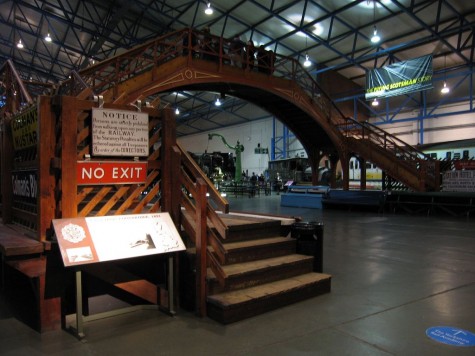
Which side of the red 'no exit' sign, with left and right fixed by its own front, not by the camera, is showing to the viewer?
front

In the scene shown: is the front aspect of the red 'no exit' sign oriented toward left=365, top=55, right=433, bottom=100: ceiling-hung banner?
no

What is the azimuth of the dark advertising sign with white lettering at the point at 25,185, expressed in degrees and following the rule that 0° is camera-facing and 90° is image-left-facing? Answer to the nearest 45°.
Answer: approximately 45°

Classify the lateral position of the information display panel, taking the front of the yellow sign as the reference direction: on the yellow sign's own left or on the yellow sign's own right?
on the yellow sign's own left

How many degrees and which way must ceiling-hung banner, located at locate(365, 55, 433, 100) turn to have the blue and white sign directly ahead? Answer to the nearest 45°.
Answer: approximately 45° to its left

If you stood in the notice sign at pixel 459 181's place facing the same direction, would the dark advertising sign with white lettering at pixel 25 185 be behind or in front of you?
in front

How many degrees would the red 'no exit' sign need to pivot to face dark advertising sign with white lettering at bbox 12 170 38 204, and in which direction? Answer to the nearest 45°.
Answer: approximately 135° to its right

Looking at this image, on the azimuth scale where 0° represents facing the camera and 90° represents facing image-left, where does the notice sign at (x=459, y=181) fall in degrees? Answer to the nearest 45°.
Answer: approximately 0°

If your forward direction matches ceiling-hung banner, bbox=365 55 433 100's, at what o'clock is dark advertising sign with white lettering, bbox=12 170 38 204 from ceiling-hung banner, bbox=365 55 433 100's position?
The dark advertising sign with white lettering is roughly at 11 o'clock from the ceiling-hung banner.

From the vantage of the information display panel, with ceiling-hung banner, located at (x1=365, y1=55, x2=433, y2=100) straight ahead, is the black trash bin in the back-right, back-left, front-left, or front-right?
front-right

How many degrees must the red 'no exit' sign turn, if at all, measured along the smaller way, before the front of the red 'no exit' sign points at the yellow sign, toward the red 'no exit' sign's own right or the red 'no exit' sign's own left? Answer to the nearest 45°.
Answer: approximately 135° to the red 'no exit' sign's own right

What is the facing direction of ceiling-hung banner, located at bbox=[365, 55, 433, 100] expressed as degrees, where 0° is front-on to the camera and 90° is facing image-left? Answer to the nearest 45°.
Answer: approximately 45°

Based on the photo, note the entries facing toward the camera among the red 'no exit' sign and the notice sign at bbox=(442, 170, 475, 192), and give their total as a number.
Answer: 2

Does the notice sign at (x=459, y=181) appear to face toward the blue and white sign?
yes

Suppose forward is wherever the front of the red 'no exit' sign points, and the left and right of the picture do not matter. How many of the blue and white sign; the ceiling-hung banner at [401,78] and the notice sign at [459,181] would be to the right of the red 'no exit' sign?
0

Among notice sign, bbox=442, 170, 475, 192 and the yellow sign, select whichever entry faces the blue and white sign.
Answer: the notice sign
